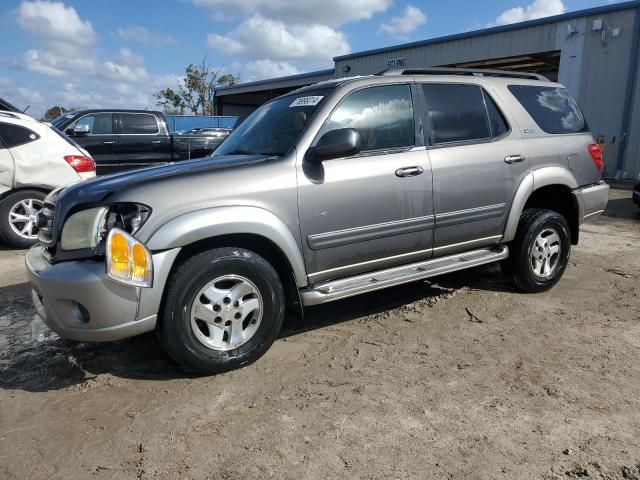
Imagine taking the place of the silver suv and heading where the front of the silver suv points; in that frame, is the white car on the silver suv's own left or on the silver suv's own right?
on the silver suv's own right

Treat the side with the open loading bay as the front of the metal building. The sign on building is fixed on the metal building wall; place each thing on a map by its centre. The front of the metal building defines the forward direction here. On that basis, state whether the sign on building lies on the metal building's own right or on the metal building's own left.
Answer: on the metal building's own right

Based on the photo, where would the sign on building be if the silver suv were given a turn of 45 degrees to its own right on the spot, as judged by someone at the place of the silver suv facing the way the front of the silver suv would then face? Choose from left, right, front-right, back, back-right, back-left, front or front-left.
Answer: right

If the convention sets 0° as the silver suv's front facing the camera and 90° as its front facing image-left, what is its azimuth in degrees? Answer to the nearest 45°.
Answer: approximately 45°

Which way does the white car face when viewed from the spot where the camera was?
facing to the left of the viewer

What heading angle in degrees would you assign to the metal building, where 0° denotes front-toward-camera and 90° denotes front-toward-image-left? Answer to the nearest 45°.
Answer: approximately 45°

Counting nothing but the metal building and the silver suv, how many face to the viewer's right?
0

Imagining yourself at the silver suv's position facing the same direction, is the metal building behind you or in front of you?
behind
